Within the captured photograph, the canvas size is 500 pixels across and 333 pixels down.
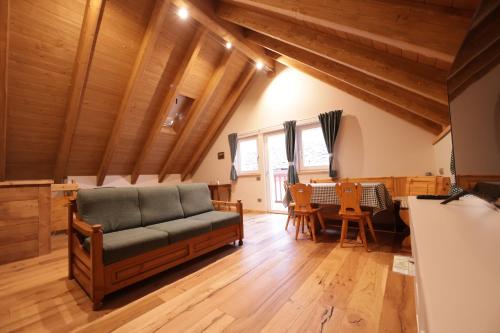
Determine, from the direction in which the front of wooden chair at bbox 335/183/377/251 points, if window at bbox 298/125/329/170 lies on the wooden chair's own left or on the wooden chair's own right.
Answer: on the wooden chair's own left

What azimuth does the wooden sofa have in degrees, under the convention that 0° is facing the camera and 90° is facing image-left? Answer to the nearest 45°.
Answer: approximately 315°

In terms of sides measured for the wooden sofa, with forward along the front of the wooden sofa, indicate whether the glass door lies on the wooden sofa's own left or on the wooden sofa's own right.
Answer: on the wooden sofa's own left

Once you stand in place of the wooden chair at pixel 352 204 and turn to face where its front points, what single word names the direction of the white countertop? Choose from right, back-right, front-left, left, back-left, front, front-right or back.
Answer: back-right

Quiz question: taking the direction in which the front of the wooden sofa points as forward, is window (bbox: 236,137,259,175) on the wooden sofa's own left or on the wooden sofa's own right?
on the wooden sofa's own left

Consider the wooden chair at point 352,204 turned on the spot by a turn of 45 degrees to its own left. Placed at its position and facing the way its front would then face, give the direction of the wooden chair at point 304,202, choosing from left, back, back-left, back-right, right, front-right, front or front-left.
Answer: left

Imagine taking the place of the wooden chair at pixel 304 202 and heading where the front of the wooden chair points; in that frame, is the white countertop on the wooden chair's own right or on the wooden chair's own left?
on the wooden chair's own right

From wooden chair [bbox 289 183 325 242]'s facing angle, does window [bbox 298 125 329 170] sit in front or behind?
in front

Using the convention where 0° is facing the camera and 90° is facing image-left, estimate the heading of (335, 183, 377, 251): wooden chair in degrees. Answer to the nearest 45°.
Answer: approximately 225°

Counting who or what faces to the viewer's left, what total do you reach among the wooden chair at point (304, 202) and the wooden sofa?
0

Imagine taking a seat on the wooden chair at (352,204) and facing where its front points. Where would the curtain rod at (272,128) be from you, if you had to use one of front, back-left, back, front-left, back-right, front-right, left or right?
left

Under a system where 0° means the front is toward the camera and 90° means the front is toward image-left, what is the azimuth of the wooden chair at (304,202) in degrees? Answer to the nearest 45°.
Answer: approximately 225°

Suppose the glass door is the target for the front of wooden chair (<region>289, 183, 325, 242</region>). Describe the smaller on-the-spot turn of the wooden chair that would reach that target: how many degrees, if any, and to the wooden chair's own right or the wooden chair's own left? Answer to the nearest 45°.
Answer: approximately 45° to the wooden chair's own left
